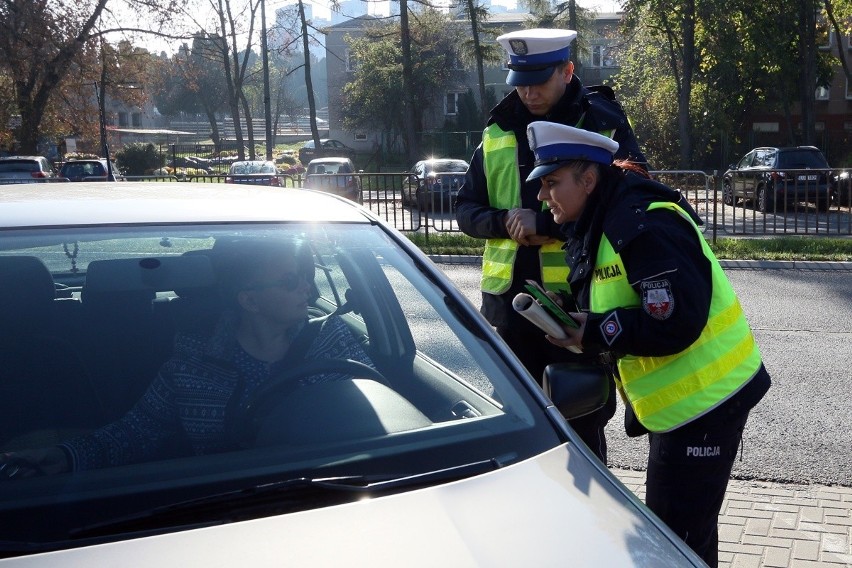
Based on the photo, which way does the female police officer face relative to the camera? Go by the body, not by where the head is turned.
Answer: to the viewer's left

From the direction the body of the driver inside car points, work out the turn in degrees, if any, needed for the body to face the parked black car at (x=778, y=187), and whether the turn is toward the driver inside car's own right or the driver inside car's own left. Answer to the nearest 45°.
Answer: approximately 90° to the driver inside car's own left

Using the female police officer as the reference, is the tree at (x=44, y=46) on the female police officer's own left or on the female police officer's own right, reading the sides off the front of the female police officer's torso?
on the female police officer's own right

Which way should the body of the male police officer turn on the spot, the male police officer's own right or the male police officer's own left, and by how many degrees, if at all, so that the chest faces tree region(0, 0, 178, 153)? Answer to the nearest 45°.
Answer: approximately 90° to the male police officer's own right

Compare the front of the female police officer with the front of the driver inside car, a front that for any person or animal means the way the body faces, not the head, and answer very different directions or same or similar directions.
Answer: very different directions

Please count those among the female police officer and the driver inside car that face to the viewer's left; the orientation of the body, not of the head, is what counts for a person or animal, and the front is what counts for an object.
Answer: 1

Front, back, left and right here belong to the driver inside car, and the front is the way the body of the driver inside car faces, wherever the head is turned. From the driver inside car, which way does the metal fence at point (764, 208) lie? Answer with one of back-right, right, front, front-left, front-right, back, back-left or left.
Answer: left

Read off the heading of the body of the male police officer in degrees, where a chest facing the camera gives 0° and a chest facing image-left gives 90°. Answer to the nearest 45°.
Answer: approximately 45°

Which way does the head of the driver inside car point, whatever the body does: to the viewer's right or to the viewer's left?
to the viewer's right

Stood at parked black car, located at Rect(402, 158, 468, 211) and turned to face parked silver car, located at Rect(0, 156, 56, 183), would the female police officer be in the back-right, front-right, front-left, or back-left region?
back-left

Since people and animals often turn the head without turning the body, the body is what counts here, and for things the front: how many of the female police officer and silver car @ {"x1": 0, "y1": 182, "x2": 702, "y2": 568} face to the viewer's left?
1

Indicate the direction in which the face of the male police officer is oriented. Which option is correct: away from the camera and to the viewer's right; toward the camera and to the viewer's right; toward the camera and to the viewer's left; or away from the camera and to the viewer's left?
toward the camera and to the viewer's left
